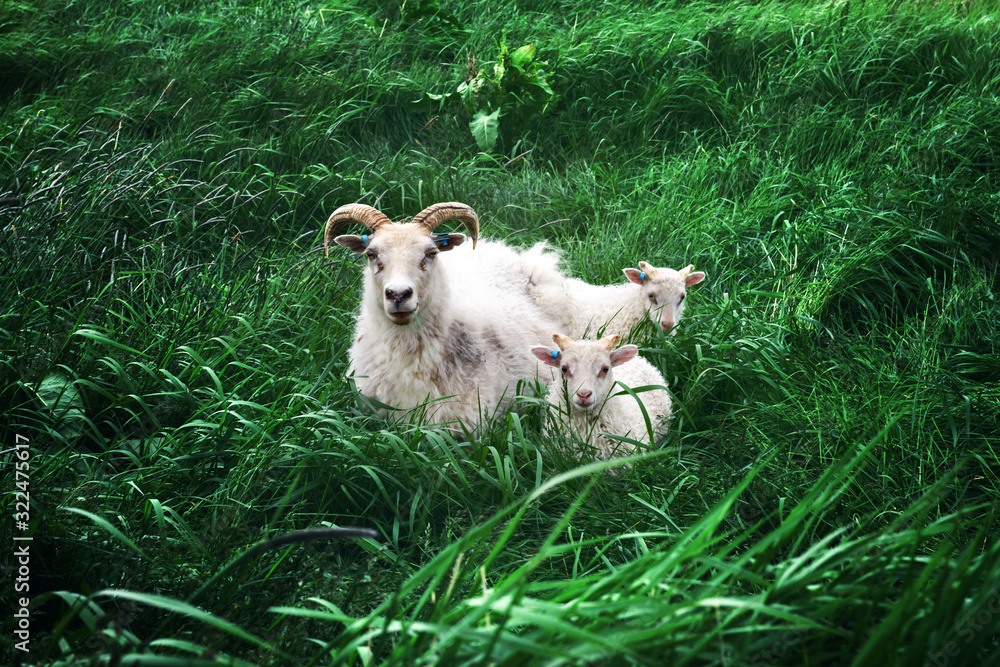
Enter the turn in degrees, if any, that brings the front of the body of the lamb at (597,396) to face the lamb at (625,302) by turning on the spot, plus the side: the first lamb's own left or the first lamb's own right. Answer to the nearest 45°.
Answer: approximately 135° to the first lamb's own right

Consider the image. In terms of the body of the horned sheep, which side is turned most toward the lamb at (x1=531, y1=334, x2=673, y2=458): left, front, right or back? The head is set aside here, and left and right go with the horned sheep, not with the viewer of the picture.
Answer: left

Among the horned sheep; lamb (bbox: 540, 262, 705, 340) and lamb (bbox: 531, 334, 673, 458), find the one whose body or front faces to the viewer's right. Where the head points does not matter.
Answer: lamb (bbox: 540, 262, 705, 340)

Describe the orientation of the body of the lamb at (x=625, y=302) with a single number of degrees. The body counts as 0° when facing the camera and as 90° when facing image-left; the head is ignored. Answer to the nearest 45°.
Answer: approximately 270°

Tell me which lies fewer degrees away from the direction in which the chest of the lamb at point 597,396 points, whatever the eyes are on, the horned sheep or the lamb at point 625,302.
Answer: the horned sheep

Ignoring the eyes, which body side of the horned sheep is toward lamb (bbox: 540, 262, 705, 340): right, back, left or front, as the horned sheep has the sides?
back

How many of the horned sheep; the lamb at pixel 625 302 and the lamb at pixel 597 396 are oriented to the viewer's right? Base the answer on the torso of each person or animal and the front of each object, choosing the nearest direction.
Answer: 1

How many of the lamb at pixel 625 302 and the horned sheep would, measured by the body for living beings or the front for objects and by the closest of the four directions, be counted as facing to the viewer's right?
1

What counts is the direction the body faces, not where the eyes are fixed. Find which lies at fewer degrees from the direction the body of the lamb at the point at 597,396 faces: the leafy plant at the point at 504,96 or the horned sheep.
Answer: the horned sheep

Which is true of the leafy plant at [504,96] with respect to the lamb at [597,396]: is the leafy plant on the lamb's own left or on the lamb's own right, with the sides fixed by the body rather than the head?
on the lamb's own right

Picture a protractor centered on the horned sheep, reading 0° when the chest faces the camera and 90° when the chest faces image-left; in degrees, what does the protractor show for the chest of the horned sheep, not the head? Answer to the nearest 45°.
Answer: approximately 45°

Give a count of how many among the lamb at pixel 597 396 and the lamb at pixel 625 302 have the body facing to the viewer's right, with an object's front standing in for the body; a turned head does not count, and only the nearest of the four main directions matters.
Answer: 1
